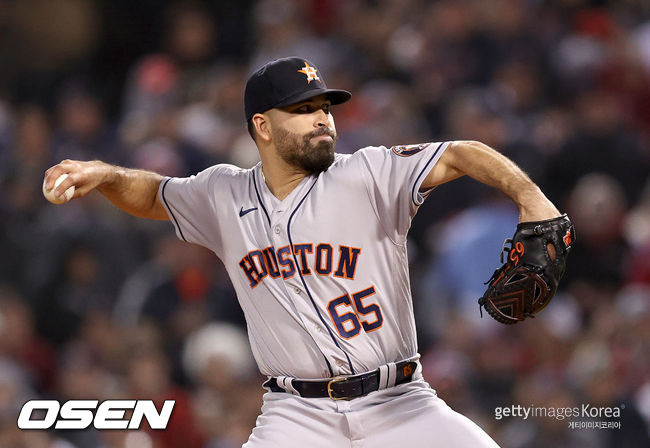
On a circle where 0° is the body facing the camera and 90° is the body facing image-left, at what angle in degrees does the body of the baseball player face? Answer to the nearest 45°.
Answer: approximately 0°
